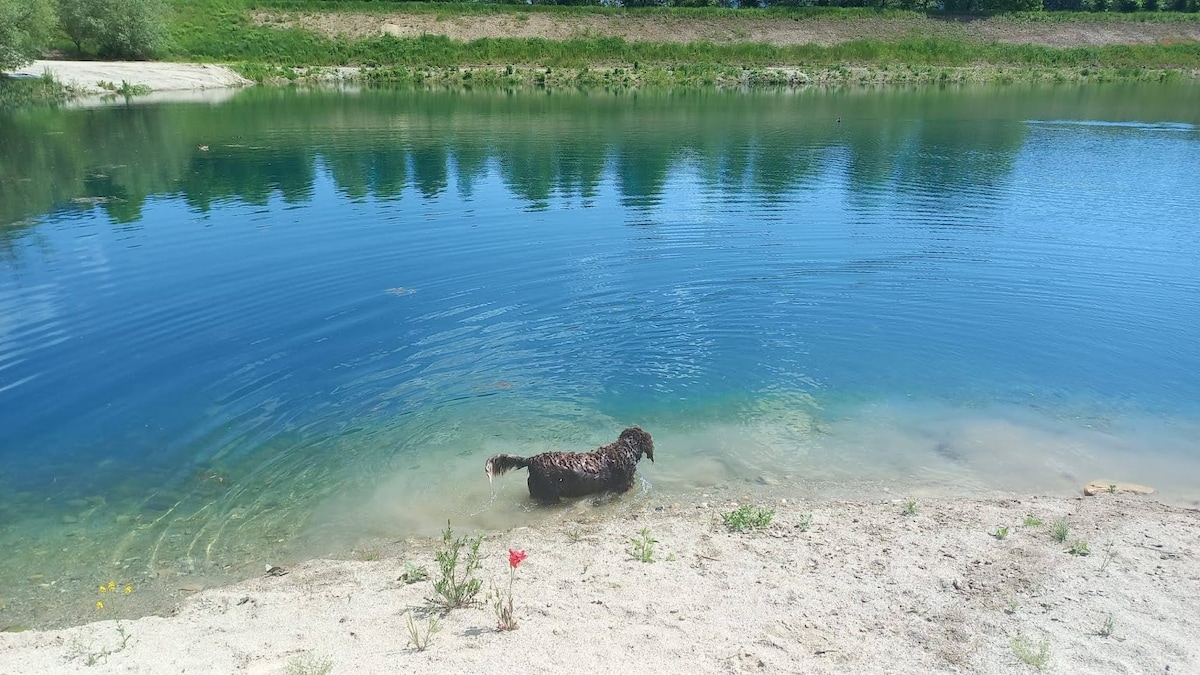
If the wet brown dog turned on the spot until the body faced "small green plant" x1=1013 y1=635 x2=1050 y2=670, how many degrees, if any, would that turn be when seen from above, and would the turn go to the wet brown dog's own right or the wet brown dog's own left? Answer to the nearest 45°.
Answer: approximately 45° to the wet brown dog's own right

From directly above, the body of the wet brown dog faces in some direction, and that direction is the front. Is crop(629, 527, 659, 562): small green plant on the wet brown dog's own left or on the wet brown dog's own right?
on the wet brown dog's own right

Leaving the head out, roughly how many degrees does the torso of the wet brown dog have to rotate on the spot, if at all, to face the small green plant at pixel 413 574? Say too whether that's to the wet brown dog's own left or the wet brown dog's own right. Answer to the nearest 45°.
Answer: approximately 135° to the wet brown dog's own right

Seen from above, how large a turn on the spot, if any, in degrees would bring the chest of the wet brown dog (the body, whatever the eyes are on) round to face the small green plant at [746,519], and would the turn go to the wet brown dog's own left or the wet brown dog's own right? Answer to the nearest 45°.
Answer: approximately 45° to the wet brown dog's own right

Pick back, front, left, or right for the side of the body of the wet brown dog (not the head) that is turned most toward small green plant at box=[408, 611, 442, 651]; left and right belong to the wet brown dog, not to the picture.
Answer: right

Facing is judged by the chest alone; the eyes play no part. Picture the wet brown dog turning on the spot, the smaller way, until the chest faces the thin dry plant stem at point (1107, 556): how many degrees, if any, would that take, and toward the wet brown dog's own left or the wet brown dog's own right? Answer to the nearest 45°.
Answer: approximately 45° to the wet brown dog's own right

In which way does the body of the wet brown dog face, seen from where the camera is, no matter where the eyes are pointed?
to the viewer's right
